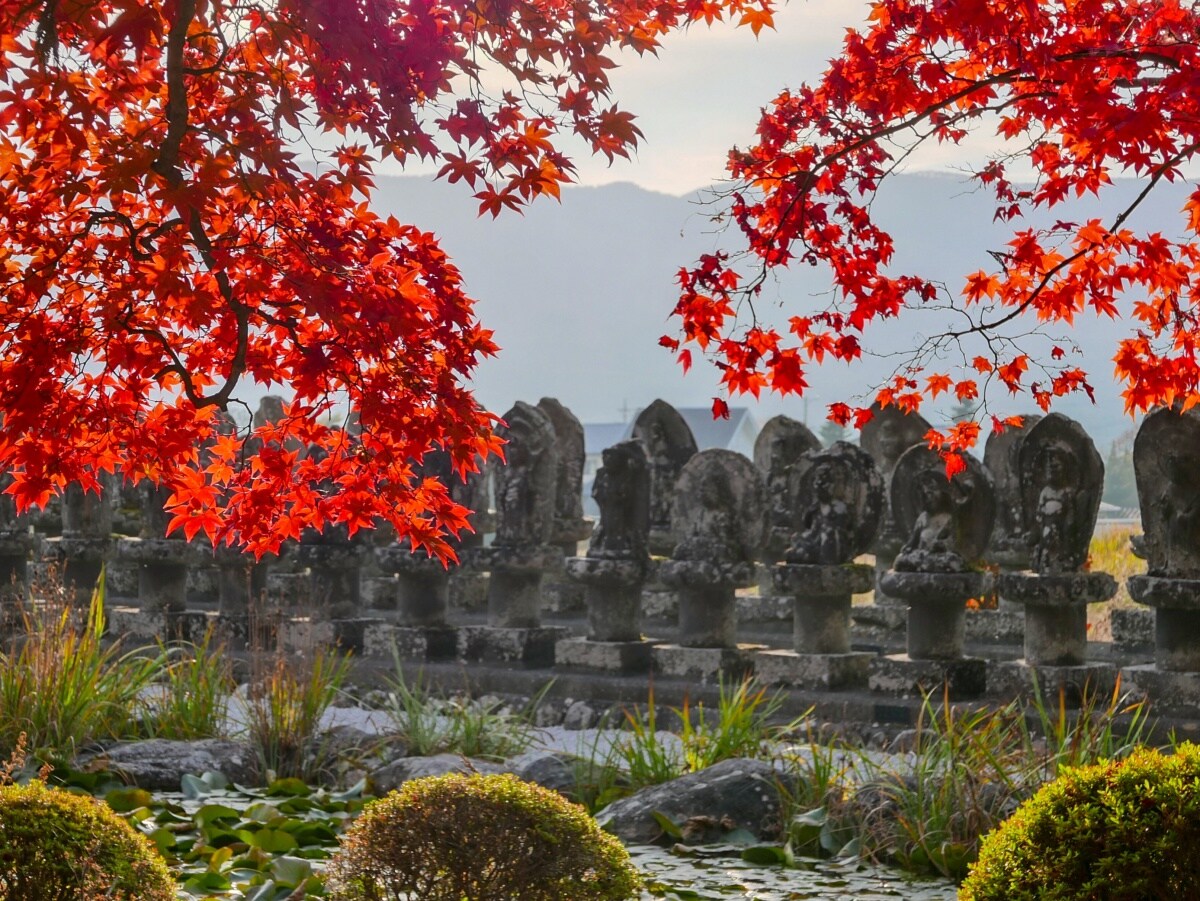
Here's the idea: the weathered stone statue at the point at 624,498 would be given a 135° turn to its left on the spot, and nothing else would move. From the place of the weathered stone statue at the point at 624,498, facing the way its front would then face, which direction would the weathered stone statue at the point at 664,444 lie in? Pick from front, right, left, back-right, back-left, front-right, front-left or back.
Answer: left

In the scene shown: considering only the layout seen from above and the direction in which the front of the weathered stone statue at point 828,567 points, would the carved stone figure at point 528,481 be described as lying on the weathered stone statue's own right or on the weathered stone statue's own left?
on the weathered stone statue's own right

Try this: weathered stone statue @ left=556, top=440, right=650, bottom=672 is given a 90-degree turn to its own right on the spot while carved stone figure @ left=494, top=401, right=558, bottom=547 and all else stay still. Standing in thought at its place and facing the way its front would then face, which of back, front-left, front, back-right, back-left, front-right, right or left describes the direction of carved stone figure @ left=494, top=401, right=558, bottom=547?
front

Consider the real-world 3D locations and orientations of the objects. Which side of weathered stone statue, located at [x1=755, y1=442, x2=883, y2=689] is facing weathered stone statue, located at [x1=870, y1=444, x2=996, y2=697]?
left

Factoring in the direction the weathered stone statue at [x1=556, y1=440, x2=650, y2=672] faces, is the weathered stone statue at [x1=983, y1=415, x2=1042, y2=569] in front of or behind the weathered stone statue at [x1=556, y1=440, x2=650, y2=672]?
behind

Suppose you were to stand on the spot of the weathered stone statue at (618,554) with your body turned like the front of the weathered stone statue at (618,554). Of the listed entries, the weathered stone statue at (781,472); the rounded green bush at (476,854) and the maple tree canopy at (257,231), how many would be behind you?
1

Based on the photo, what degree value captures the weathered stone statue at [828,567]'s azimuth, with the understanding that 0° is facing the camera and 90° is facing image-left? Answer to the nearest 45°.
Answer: approximately 45°

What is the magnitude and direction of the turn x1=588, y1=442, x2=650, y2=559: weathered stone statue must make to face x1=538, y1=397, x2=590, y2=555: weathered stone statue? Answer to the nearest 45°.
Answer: approximately 135° to its right

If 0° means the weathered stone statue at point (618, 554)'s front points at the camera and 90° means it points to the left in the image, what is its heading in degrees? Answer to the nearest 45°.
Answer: approximately 45°

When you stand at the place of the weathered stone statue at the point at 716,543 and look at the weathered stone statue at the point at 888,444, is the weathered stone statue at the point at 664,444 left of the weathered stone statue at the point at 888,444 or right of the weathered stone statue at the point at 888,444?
left

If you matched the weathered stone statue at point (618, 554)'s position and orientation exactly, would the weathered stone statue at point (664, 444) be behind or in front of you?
behind
